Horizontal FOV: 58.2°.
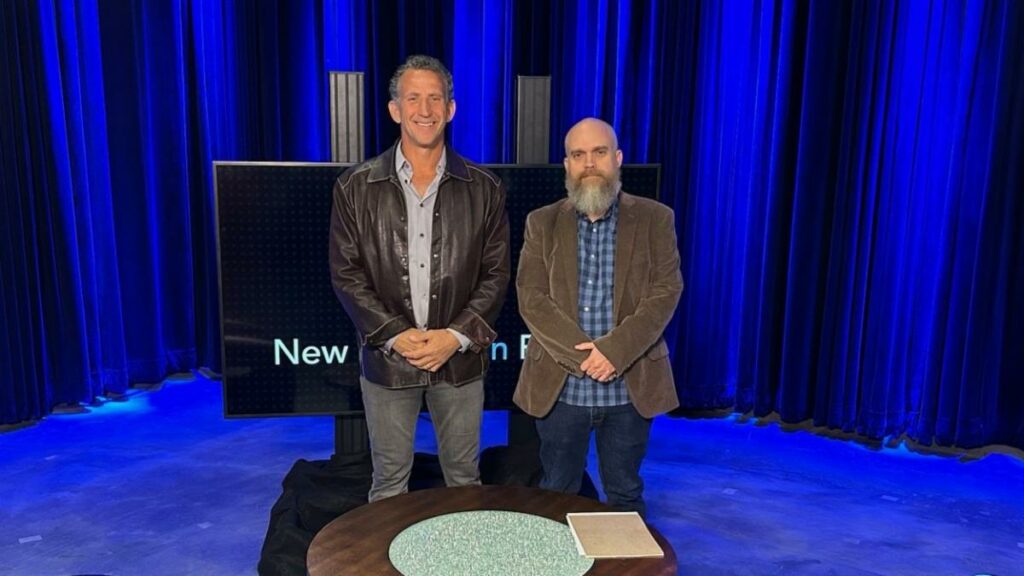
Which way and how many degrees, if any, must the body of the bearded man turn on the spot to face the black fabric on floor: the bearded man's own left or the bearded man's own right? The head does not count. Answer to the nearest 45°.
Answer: approximately 135° to the bearded man's own right

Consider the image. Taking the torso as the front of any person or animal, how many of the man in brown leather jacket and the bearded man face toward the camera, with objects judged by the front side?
2

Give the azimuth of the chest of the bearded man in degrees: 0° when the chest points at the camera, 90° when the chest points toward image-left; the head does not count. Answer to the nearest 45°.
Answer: approximately 0°

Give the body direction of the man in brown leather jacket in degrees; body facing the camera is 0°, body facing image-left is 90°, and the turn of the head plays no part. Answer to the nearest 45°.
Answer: approximately 0°

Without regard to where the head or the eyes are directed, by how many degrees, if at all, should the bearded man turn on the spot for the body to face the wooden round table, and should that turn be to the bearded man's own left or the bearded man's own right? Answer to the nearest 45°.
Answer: approximately 45° to the bearded man's own right

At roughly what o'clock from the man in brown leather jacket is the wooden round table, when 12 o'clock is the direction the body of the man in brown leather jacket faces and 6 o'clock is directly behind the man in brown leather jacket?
The wooden round table is roughly at 12 o'clock from the man in brown leather jacket.
